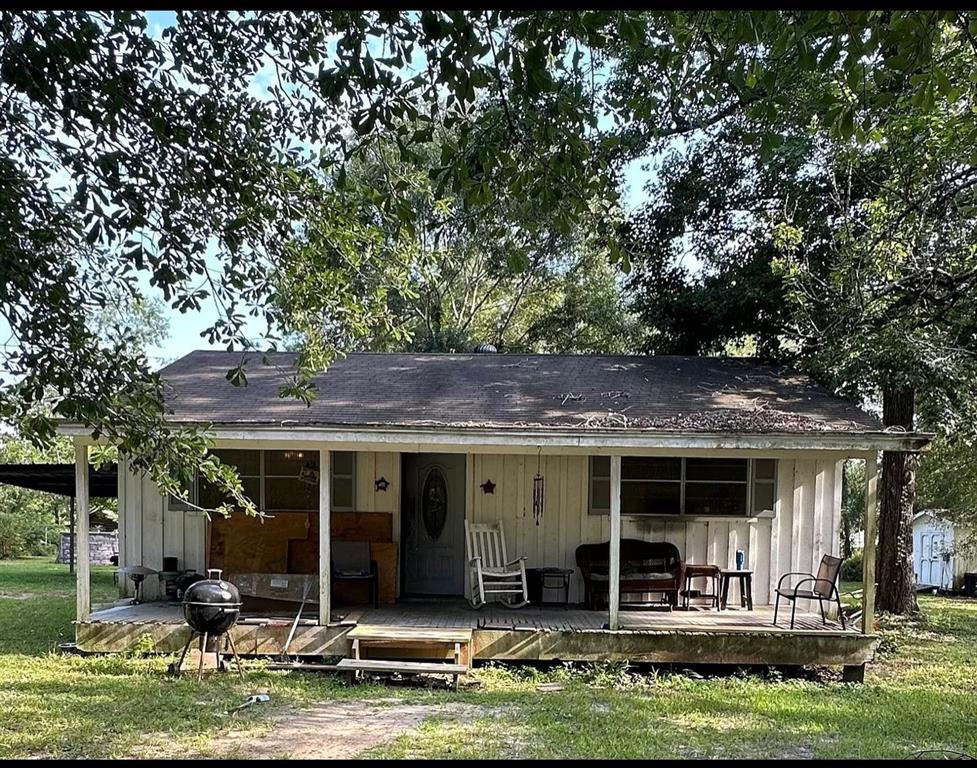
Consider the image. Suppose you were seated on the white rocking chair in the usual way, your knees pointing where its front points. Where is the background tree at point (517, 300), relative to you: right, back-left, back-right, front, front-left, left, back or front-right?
back-left

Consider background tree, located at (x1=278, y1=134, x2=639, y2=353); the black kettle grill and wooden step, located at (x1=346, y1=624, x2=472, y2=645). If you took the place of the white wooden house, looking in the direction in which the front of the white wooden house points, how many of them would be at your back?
1

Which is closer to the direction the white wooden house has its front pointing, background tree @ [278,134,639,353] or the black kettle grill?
the black kettle grill

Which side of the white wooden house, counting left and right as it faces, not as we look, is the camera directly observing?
front

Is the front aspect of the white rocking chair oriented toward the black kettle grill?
no

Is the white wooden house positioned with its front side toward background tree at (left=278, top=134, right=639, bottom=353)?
no

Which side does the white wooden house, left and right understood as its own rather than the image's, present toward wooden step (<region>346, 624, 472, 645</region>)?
front

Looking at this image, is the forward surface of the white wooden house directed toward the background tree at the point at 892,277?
no

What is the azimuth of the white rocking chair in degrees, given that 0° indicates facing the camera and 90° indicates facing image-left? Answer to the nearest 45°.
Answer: approximately 315°

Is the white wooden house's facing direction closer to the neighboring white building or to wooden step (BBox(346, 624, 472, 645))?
the wooden step
